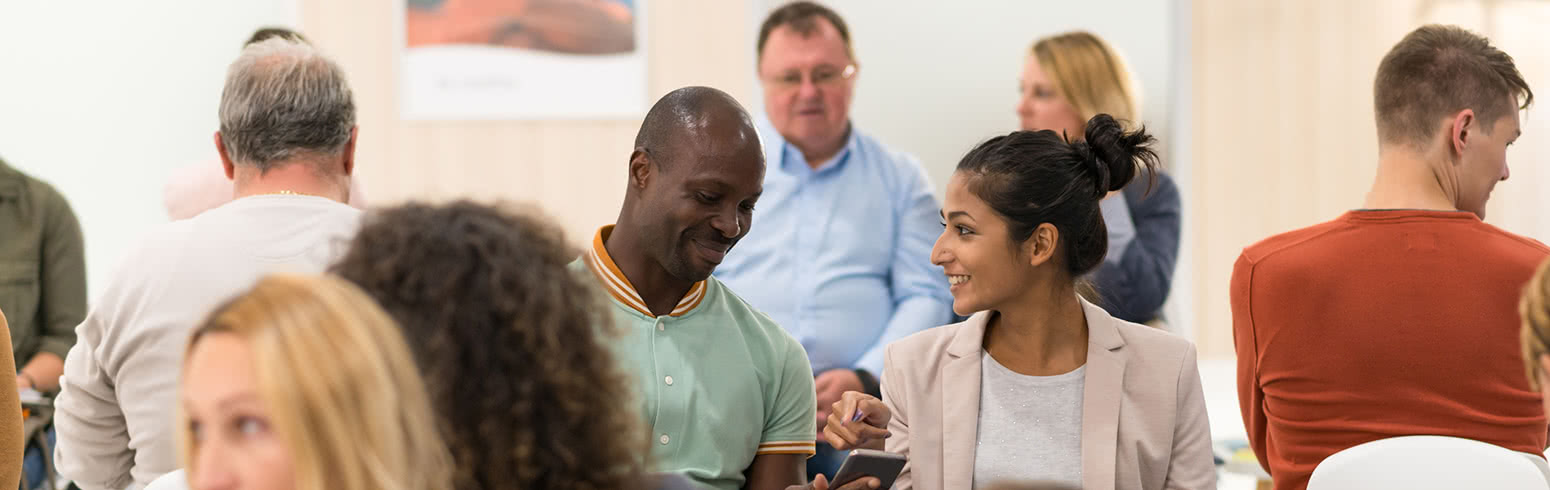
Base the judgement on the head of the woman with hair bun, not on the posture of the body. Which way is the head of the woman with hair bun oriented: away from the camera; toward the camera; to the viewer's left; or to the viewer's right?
to the viewer's left

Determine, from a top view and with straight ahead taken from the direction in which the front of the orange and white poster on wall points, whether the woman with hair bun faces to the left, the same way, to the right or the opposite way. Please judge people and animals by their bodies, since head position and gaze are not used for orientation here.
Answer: the same way

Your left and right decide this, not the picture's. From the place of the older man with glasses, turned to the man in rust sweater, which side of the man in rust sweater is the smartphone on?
right

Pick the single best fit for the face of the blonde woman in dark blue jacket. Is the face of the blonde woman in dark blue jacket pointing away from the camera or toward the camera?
toward the camera

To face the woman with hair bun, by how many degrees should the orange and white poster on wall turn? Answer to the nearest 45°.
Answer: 0° — it already faces them

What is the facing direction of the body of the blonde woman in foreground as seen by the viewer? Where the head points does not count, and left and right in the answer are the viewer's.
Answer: facing the viewer and to the left of the viewer

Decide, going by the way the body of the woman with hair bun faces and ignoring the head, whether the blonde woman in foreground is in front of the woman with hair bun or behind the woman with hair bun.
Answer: in front

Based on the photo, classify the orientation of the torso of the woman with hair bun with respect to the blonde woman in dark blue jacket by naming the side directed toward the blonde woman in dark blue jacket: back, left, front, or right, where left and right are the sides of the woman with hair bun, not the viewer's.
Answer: back

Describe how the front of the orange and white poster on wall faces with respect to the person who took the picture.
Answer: facing the viewer

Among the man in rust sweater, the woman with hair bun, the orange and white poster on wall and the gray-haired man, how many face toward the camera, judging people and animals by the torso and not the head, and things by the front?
2

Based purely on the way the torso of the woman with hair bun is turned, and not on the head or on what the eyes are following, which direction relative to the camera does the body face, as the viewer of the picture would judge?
toward the camera

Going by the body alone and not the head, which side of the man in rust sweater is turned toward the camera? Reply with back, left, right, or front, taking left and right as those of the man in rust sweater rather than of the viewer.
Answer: back

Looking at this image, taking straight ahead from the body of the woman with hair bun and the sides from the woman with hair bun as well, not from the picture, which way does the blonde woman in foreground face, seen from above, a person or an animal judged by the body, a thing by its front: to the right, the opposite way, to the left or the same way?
the same way

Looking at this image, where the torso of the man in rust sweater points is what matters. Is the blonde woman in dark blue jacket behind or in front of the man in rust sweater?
in front

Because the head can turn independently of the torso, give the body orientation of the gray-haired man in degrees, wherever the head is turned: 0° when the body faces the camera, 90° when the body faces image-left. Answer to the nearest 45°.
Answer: approximately 180°

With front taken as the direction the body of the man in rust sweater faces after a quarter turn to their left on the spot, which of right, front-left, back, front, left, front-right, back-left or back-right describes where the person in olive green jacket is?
front
